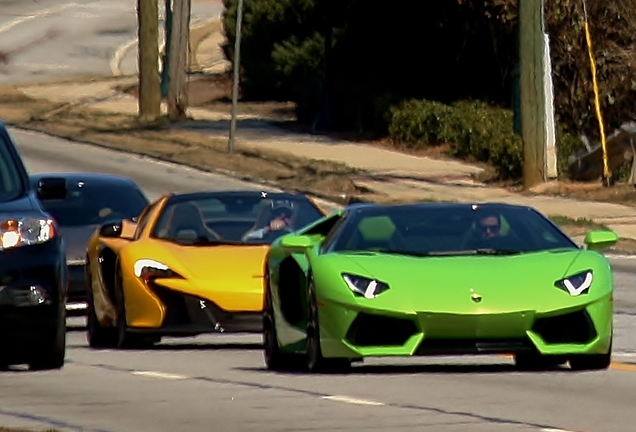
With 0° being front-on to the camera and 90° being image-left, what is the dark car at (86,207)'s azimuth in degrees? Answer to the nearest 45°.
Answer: approximately 0°

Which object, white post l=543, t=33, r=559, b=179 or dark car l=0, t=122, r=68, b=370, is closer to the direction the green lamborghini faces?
the dark car

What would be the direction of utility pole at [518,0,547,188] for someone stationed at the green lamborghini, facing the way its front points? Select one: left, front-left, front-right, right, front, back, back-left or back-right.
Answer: back

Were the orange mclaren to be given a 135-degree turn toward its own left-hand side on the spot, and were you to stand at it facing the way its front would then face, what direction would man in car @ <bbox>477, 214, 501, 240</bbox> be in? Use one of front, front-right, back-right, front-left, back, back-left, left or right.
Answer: right

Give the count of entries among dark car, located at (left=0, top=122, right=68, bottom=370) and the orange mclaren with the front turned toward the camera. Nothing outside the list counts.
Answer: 2

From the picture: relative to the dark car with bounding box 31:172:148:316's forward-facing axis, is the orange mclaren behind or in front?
in front

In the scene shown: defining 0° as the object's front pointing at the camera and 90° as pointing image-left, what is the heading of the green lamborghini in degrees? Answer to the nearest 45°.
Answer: approximately 0°
